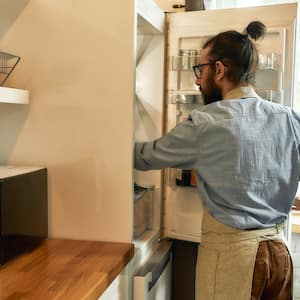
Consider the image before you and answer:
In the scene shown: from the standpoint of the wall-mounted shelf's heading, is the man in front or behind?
in front

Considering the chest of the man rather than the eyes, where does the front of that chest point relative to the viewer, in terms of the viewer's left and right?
facing away from the viewer and to the left of the viewer

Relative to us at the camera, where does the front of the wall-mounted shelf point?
facing the viewer and to the right of the viewer

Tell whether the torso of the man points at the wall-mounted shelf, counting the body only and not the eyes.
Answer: no

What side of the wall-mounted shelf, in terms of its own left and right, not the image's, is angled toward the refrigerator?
left

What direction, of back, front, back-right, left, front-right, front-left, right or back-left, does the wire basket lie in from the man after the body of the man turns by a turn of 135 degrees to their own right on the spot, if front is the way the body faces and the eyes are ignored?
back

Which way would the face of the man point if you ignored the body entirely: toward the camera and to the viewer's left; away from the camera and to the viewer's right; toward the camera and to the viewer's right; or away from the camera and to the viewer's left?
away from the camera and to the viewer's left
